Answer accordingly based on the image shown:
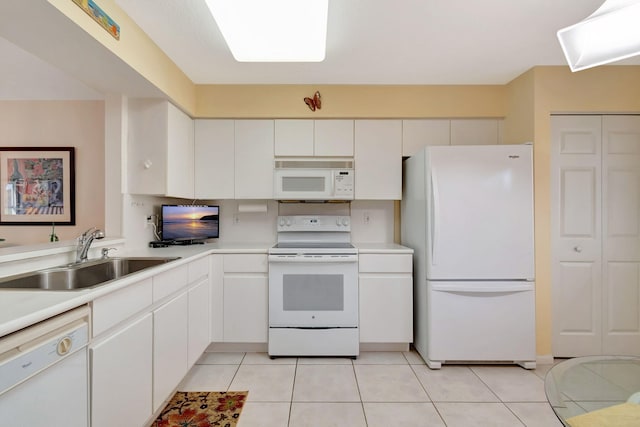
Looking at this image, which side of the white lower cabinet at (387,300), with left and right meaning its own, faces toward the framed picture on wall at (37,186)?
right

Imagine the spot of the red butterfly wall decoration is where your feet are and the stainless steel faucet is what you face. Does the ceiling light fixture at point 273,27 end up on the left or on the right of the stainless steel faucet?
left

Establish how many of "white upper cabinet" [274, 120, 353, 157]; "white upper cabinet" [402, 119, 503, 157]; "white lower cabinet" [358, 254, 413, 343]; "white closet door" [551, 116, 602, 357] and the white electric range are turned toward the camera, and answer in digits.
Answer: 5

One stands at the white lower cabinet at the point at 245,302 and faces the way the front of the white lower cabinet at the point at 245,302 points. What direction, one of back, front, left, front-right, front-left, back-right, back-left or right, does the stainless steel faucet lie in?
front-right

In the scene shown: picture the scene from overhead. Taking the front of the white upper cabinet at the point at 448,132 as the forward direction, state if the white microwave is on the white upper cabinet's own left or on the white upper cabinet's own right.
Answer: on the white upper cabinet's own right

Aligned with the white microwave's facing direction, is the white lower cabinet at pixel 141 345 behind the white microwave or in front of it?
in front

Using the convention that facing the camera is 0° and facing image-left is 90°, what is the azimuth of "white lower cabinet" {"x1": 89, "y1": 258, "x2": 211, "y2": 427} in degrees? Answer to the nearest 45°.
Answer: approximately 315°

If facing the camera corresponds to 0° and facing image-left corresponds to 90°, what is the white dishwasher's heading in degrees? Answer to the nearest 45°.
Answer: approximately 315°

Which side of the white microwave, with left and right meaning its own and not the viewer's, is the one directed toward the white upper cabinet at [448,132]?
left

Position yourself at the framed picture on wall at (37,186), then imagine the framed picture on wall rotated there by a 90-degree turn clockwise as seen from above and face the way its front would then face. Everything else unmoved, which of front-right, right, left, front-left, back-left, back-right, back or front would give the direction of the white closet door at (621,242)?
back-left

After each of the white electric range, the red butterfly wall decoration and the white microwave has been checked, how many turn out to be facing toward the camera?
3

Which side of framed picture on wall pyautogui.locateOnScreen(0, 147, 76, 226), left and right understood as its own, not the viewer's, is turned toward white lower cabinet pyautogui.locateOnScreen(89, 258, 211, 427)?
front

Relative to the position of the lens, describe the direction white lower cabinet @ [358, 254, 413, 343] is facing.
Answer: facing the viewer

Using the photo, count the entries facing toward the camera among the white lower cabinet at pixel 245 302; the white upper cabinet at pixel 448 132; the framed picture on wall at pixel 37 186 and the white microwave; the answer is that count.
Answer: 4

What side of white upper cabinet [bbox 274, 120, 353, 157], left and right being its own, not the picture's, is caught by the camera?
front
